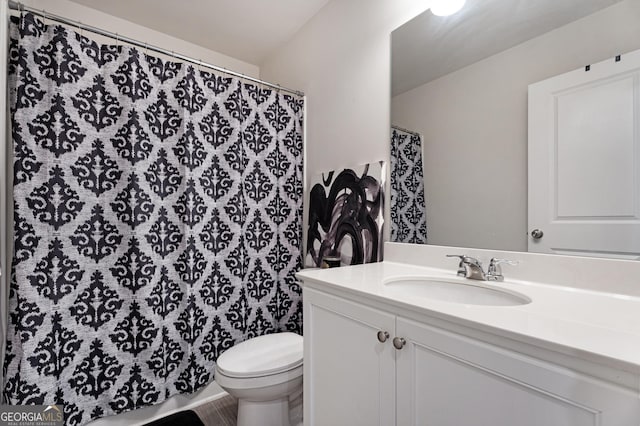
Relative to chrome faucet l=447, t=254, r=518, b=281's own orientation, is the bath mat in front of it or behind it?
in front

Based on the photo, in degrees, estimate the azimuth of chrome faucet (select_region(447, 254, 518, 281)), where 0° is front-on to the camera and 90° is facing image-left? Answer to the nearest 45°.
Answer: approximately 45°

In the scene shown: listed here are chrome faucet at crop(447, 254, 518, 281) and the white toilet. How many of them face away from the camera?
0

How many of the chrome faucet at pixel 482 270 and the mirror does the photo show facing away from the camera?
0

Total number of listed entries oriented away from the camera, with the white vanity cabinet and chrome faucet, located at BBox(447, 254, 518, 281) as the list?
0

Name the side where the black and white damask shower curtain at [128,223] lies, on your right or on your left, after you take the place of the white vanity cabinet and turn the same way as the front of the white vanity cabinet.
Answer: on your right
